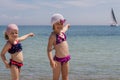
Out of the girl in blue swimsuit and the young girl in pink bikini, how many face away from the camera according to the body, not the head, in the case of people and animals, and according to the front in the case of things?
0

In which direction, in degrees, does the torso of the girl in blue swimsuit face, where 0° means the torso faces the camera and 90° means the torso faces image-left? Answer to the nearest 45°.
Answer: approximately 315°

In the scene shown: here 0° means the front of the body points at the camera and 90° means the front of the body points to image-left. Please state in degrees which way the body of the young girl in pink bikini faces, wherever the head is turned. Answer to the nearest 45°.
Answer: approximately 315°

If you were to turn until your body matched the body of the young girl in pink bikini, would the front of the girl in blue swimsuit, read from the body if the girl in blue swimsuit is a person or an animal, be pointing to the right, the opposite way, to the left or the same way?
the same way

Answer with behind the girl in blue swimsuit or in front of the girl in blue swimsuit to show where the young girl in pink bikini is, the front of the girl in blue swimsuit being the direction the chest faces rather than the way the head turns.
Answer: in front

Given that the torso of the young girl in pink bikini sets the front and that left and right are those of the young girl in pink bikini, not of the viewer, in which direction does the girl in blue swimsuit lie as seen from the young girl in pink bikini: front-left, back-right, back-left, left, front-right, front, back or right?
back-right
